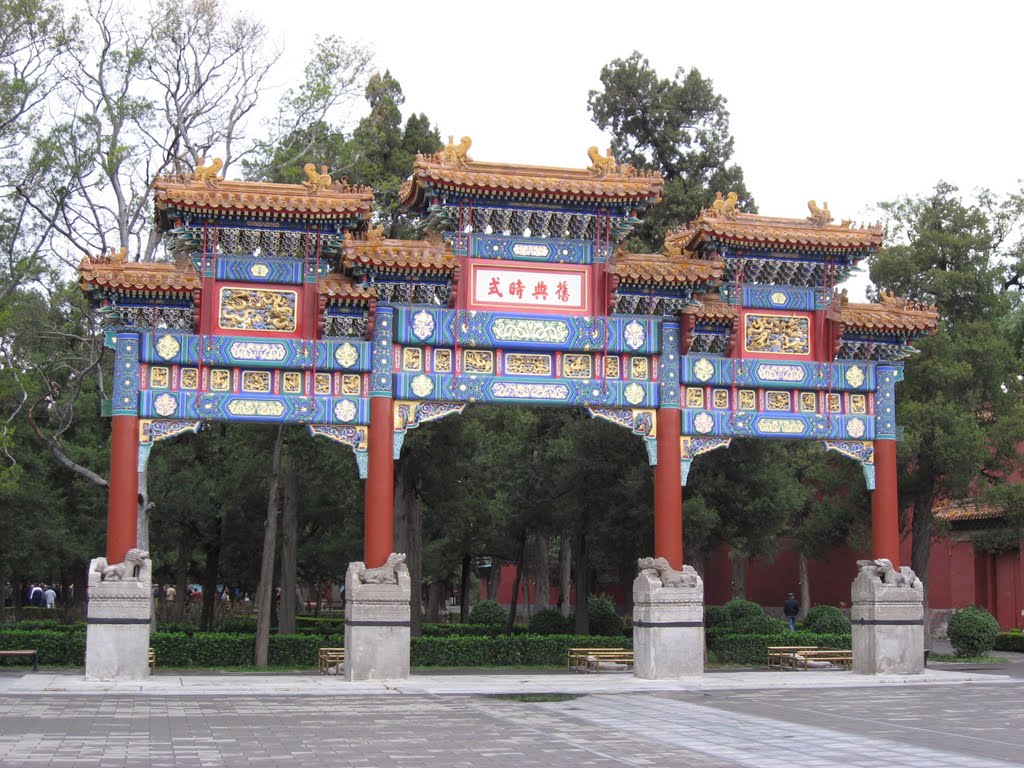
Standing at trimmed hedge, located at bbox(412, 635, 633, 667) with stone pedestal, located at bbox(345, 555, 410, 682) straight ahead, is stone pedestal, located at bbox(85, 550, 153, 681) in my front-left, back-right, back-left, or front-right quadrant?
front-right

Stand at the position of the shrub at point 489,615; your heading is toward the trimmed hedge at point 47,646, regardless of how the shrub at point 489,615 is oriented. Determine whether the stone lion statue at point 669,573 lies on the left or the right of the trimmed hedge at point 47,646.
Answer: left

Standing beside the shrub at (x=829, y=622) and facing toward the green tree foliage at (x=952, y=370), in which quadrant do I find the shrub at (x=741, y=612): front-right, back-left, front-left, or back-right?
back-left

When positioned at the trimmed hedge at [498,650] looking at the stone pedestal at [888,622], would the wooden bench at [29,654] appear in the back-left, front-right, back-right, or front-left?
back-right
